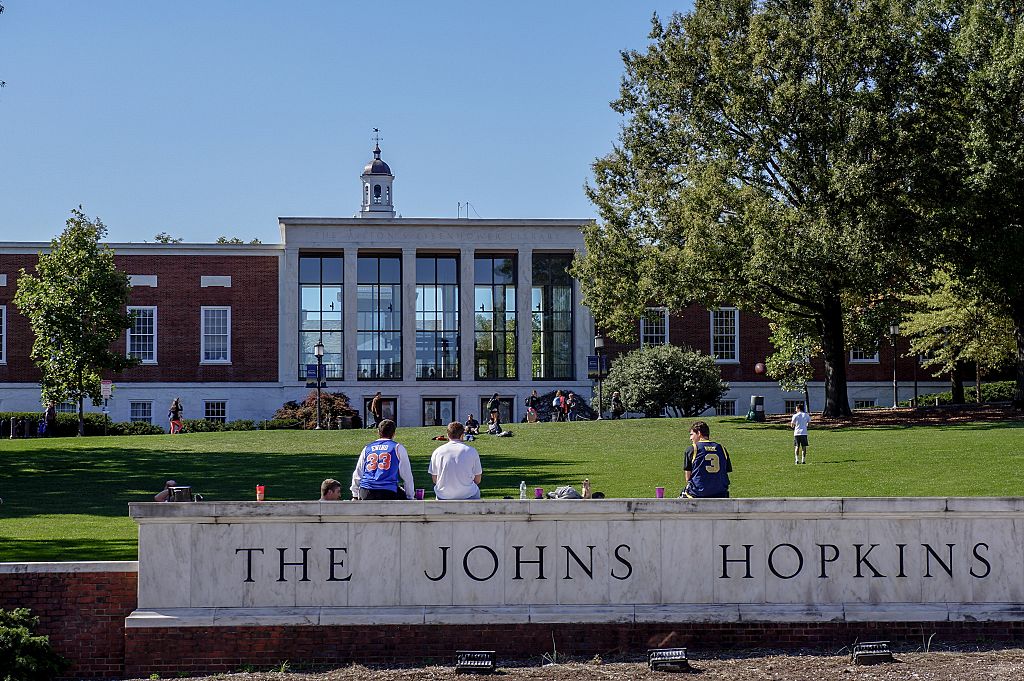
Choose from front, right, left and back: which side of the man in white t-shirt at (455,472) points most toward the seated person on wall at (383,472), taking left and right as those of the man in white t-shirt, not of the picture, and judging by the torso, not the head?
left

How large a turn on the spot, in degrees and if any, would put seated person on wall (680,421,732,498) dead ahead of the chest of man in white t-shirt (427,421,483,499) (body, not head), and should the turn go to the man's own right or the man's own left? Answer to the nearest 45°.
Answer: approximately 90° to the man's own right

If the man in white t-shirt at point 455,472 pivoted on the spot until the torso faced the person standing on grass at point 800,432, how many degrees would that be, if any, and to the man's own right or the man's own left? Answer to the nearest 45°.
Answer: approximately 45° to the man's own right

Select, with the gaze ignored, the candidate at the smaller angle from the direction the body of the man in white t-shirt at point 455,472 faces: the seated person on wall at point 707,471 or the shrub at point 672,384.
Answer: the shrub

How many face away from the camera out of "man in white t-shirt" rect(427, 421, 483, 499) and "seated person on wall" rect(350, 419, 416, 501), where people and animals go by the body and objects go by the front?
2

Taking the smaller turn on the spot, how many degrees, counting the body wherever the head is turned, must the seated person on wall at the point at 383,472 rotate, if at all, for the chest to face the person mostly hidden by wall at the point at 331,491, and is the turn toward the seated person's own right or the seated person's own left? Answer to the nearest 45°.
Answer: approximately 45° to the seated person's own left

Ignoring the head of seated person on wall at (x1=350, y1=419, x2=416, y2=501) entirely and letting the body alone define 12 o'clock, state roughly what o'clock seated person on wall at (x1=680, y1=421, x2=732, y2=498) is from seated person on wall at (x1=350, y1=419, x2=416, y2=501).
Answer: seated person on wall at (x1=680, y1=421, x2=732, y2=498) is roughly at 3 o'clock from seated person on wall at (x1=350, y1=419, x2=416, y2=501).

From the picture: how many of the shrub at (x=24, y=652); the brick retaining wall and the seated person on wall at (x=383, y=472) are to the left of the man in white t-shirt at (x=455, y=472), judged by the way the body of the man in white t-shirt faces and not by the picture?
3

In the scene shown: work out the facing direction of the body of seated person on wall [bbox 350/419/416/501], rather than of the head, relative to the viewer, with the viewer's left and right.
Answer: facing away from the viewer

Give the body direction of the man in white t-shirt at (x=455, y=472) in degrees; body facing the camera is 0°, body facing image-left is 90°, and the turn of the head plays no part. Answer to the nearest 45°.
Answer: approximately 180°

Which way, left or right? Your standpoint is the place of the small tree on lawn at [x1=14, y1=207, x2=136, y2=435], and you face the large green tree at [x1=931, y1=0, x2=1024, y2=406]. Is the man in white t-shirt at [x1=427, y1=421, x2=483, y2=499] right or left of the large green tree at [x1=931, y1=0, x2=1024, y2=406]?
right

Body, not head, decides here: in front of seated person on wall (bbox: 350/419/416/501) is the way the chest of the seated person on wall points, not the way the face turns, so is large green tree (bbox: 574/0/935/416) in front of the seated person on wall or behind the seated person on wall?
in front

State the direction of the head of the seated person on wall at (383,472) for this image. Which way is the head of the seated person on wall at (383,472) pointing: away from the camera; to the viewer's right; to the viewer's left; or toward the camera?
away from the camera
